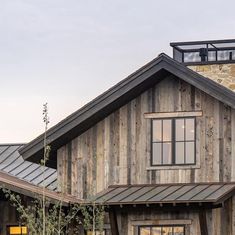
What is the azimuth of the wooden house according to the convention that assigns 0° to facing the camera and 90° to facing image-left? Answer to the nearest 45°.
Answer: approximately 0°

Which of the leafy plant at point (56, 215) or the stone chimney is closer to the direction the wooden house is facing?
the leafy plant

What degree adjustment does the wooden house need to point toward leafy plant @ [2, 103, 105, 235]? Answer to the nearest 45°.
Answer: approximately 45° to its right
